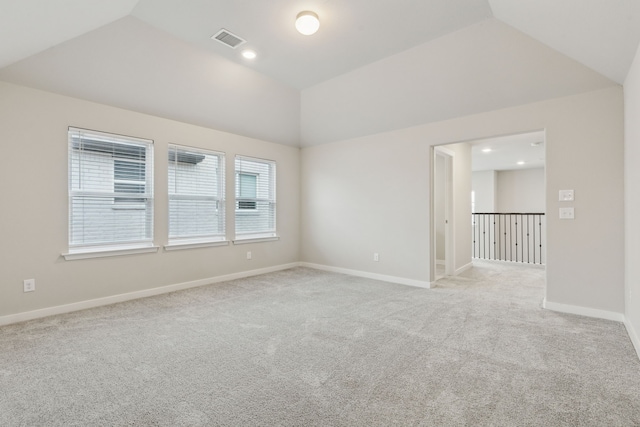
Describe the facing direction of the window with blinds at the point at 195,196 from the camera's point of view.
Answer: facing the viewer and to the right of the viewer

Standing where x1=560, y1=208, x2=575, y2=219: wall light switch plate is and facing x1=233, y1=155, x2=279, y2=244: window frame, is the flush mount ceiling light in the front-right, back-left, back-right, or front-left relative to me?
front-left

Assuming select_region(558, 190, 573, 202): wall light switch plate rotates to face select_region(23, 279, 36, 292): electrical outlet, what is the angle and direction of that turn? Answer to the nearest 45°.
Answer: approximately 45° to its right

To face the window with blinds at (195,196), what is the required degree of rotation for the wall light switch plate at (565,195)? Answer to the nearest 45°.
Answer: approximately 45° to its right

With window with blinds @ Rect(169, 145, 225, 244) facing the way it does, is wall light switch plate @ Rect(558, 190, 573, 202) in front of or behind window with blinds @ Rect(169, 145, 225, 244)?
in front

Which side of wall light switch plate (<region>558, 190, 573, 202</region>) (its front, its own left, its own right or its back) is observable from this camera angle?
front

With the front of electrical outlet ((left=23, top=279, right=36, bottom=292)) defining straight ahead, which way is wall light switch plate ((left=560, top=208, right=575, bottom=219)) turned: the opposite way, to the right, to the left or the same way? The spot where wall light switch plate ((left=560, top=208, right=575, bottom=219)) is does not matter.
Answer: to the right

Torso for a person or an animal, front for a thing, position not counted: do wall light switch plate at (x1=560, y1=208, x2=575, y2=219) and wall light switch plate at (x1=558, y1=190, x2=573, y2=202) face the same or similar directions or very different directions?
same or similar directions

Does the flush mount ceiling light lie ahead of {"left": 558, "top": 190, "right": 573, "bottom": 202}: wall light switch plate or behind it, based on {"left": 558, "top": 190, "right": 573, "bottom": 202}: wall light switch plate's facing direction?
ahead

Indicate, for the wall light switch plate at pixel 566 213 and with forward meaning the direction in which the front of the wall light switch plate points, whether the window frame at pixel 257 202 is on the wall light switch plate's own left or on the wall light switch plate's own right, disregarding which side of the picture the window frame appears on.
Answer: on the wall light switch plate's own right

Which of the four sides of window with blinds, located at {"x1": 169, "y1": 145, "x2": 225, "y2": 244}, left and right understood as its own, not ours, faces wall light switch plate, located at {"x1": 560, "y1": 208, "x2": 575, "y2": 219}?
front

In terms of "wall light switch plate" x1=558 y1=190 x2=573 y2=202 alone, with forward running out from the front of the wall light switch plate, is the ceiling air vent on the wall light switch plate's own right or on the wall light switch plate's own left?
on the wall light switch plate's own right

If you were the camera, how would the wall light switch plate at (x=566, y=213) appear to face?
facing the viewer
